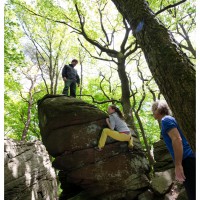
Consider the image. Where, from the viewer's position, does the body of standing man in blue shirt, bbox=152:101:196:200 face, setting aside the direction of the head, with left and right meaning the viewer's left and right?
facing to the left of the viewer

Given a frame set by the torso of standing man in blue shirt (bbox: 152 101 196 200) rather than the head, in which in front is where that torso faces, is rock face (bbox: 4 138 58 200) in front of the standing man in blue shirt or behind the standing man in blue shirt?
in front

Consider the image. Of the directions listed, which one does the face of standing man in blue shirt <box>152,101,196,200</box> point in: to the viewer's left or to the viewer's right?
to the viewer's left

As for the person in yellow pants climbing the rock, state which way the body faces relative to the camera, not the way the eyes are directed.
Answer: to the viewer's left

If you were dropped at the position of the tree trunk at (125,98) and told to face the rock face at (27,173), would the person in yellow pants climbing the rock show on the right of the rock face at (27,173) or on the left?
left

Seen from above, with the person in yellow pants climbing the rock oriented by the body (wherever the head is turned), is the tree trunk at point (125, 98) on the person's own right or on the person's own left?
on the person's own right

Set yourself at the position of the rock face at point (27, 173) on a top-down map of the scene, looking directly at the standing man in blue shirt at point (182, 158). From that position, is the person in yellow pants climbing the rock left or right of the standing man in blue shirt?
left
